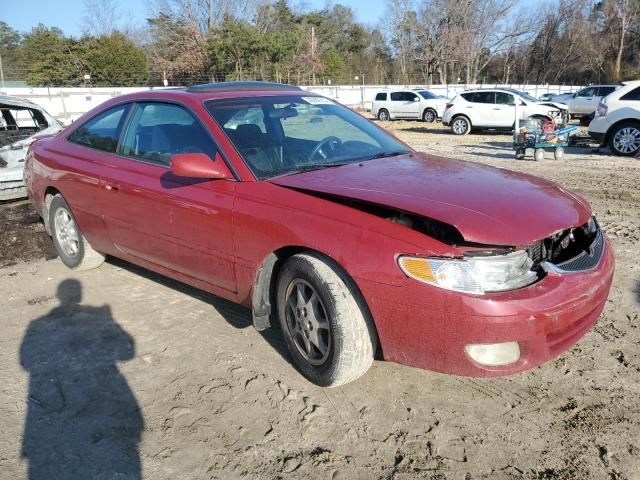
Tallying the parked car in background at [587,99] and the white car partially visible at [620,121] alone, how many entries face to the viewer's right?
1

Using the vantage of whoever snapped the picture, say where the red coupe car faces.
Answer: facing the viewer and to the right of the viewer

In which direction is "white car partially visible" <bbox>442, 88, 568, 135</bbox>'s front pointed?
to the viewer's right

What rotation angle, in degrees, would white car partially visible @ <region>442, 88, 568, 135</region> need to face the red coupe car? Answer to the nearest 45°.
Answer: approximately 90° to its right

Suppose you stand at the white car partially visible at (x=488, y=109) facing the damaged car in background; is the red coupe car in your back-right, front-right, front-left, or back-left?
front-left

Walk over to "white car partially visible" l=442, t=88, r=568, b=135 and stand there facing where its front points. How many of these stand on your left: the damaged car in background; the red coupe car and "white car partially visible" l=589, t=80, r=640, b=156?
0

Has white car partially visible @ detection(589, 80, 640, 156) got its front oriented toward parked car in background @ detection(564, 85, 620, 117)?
no

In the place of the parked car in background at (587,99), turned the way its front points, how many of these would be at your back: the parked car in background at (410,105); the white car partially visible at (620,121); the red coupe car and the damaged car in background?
0

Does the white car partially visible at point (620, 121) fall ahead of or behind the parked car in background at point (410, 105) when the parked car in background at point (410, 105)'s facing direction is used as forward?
ahead

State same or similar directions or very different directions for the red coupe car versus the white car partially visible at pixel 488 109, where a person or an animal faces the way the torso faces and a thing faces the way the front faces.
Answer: same or similar directions

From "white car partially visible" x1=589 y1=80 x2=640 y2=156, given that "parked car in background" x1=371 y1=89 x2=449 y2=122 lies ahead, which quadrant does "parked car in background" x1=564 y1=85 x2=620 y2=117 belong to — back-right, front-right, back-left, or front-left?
front-right

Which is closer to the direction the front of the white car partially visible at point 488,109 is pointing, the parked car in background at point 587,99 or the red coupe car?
the parked car in background

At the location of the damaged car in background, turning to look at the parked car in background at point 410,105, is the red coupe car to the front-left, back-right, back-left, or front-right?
back-right

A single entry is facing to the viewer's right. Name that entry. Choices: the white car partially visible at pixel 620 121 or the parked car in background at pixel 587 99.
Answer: the white car partially visible

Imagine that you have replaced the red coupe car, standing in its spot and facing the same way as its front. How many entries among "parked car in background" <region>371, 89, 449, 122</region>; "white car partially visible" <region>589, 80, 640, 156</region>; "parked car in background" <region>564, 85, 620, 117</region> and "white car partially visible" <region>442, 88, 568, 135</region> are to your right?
0

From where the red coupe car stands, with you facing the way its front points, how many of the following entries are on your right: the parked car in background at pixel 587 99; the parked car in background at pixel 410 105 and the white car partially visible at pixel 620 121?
0

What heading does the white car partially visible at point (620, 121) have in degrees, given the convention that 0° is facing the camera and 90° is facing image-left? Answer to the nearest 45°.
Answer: approximately 270°

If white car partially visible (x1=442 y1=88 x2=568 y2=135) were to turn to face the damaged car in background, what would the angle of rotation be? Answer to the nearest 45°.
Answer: approximately 135° to its right
